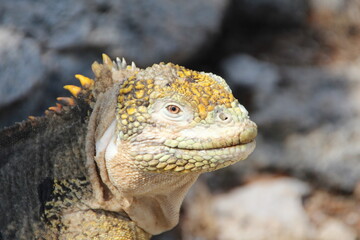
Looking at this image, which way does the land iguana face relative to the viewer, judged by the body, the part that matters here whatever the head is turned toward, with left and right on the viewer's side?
facing to the right of the viewer
